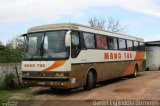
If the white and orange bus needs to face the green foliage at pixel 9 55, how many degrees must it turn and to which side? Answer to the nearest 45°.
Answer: approximately 90° to its right

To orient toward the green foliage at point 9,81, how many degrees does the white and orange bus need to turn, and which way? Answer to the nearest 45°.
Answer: approximately 90° to its right

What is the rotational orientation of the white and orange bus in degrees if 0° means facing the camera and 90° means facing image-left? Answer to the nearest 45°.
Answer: approximately 45°
